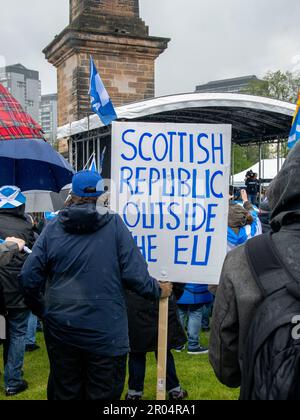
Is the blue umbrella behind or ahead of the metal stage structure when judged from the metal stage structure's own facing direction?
ahead

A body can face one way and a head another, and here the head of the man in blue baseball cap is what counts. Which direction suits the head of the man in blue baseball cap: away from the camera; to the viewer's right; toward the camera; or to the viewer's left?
away from the camera

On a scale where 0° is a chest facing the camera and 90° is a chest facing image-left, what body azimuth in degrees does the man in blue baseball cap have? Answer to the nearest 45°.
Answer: approximately 180°

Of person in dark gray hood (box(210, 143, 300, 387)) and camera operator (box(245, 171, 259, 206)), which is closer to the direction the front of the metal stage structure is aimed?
the person in dark gray hood

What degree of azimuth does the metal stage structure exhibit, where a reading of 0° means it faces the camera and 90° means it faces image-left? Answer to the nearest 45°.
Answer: approximately 0°

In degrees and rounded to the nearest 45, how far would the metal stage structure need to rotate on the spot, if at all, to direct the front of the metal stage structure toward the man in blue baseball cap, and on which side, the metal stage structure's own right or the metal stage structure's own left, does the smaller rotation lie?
0° — it already faces them

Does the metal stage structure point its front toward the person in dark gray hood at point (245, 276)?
yes

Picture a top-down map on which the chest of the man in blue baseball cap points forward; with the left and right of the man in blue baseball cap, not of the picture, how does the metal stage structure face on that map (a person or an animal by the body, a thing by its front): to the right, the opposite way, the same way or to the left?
the opposite way

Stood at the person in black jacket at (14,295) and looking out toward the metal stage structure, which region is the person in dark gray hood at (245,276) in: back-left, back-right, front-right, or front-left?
back-right

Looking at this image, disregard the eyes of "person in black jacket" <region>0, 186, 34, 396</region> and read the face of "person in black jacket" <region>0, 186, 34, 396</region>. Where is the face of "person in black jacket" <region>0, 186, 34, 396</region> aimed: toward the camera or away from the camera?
away from the camera

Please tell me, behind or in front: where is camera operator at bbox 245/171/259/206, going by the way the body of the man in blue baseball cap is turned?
in front

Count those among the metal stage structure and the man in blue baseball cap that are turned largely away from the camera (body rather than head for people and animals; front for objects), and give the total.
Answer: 1
